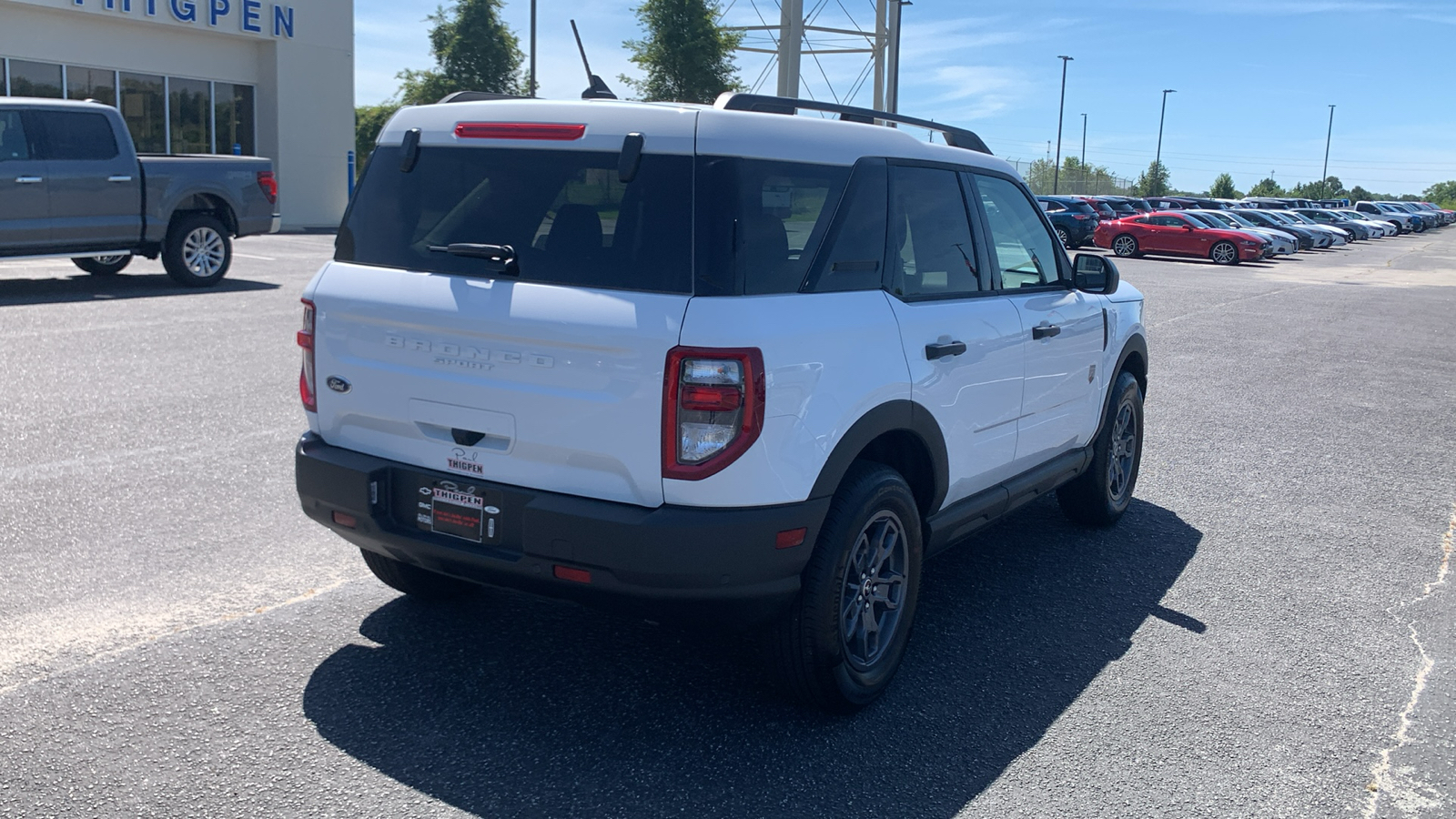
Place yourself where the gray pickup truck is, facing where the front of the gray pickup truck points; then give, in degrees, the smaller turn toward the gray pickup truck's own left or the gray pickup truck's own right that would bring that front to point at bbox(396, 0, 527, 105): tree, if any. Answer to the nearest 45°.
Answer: approximately 135° to the gray pickup truck's own right

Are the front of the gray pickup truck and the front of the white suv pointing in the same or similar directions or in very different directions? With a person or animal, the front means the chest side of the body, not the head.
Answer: very different directions

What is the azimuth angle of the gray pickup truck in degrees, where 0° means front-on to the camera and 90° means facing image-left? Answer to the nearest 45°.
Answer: approximately 45°

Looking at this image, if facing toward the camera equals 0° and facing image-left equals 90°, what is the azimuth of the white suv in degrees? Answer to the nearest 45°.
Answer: approximately 225°

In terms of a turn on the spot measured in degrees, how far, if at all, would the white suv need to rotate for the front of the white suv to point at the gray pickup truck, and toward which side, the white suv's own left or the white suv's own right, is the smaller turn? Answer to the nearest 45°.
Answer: approximately 90° to the white suv's own left

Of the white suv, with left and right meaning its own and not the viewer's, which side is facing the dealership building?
left
